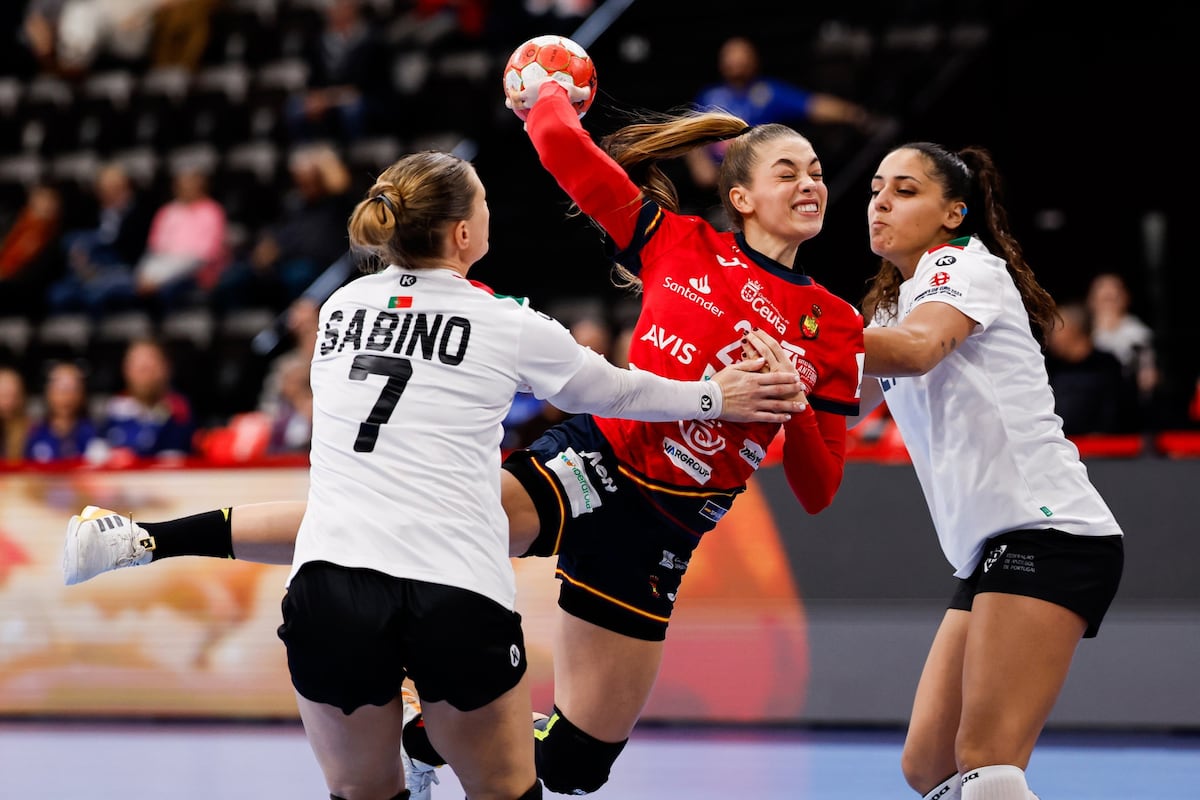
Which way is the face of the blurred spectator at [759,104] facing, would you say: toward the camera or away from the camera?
toward the camera

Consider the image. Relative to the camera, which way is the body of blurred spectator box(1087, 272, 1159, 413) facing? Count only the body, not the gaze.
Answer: toward the camera

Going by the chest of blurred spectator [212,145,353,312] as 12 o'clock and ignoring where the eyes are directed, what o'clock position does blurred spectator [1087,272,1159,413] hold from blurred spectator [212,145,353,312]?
blurred spectator [1087,272,1159,413] is roughly at 9 o'clock from blurred spectator [212,145,353,312].

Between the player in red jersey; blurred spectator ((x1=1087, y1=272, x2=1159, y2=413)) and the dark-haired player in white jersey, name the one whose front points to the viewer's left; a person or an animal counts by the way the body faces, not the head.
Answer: the dark-haired player in white jersey

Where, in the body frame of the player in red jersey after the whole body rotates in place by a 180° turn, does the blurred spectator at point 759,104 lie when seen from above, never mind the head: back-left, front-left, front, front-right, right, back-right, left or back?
front-right

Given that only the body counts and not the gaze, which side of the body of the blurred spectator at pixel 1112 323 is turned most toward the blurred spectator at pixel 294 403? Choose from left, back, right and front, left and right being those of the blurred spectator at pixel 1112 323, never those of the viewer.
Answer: right

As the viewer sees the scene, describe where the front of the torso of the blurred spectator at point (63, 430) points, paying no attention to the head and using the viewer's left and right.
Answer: facing the viewer

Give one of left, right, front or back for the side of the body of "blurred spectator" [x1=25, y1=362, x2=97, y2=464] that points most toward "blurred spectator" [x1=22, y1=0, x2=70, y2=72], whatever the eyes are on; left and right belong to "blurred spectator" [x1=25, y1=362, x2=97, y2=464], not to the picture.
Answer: back

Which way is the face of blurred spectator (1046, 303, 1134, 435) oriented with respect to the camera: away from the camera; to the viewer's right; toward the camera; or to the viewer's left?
toward the camera

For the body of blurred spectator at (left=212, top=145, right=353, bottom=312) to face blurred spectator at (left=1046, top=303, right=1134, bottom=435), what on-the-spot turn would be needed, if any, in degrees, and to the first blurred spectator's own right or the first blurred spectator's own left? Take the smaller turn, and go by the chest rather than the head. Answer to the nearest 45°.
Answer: approximately 90° to the first blurred spectator's own left

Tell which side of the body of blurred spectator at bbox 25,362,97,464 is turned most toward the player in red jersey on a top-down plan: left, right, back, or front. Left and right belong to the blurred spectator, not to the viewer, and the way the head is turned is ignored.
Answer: front

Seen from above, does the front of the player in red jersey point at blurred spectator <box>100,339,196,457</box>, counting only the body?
no

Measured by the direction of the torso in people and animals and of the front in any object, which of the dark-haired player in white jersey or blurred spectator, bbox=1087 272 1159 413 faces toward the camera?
the blurred spectator

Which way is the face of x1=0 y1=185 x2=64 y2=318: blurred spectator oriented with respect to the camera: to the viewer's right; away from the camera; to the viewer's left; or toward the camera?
toward the camera

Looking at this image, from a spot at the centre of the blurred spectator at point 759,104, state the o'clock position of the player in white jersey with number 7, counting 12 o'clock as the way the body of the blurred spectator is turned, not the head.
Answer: The player in white jersey with number 7 is roughly at 12 o'clock from the blurred spectator.

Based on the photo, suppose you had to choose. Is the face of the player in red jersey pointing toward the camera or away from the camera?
toward the camera

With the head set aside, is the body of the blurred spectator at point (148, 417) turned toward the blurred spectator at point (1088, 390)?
no

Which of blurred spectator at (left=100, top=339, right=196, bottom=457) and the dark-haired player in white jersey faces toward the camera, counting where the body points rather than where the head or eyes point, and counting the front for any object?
the blurred spectator

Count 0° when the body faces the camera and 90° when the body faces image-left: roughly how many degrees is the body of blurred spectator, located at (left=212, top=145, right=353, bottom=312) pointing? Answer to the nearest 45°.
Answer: approximately 45°

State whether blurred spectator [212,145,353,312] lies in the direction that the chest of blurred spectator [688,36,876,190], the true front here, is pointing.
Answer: no

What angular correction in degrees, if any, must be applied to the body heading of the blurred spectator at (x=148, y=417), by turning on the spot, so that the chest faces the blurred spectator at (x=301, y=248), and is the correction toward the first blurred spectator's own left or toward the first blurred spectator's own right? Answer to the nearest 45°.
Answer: approximately 135° to the first blurred spectator's own left

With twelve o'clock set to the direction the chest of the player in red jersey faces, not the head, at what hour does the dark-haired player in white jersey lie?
The dark-haired player in white jersey is roughly at 11 o'clock from the player in red jersey.
